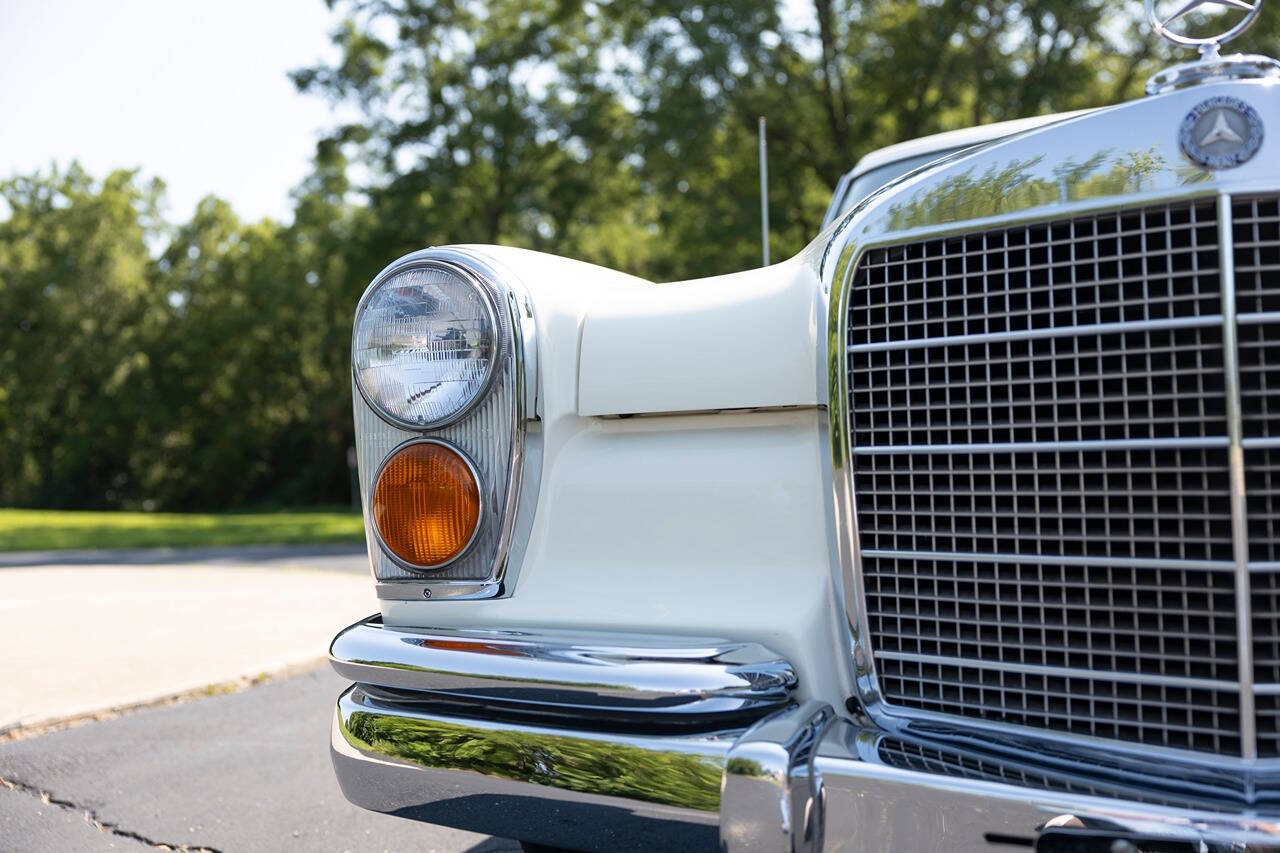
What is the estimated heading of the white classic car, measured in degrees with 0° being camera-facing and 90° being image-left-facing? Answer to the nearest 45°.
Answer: approximately 45°

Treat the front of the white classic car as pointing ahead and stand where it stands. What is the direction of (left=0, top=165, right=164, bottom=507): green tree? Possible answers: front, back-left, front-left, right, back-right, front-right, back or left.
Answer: right
